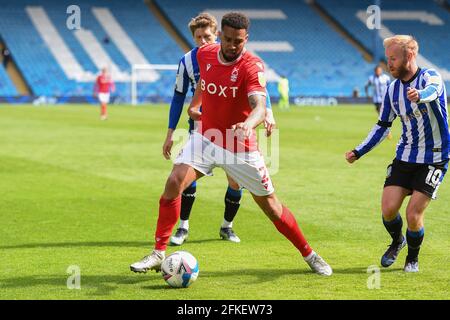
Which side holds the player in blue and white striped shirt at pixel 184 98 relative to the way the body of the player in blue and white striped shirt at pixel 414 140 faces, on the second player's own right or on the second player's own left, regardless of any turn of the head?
on the second player's own right

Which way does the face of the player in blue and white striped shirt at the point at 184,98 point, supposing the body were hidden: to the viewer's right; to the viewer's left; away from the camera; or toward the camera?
toward the camera

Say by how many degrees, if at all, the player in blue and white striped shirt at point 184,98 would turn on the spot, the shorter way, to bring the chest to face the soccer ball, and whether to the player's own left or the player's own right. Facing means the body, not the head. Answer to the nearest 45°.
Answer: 0° — they already face it

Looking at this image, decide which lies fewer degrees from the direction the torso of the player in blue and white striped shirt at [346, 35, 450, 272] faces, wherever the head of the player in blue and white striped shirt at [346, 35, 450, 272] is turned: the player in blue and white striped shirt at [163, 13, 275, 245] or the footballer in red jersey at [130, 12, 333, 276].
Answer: the footballer in red jersey

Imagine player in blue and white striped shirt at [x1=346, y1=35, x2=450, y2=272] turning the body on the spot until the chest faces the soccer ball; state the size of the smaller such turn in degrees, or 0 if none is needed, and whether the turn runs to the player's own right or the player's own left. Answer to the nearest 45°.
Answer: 0° — they already face it

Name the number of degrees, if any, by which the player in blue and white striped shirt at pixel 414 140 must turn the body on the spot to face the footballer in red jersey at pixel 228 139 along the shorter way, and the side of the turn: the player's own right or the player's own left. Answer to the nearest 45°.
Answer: approximately 45° to the player's own right

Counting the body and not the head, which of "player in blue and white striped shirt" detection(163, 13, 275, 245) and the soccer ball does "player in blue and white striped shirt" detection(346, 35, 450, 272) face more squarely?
the soccer ball

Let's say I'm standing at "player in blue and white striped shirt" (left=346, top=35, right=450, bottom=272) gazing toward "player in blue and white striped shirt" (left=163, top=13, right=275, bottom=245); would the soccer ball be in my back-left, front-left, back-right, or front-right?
front-left

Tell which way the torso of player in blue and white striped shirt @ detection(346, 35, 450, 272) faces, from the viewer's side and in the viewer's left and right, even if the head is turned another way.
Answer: facing the viewer and to the left of the viewer

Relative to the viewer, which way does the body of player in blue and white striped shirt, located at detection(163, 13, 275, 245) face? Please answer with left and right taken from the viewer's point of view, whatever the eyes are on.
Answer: facing the viewer

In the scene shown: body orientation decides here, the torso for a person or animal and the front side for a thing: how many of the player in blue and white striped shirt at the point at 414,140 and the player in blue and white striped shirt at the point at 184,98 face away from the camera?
0

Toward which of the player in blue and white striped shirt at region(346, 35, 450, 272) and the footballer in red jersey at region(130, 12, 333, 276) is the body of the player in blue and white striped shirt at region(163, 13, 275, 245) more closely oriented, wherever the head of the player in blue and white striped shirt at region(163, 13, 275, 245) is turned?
the footballer in red jersey

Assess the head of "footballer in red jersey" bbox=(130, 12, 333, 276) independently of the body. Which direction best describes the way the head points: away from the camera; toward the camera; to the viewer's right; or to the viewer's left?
toward the camera

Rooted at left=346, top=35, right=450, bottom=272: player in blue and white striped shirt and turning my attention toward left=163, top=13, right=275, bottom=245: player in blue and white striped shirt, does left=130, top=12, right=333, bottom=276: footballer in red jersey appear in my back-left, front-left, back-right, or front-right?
front-left
